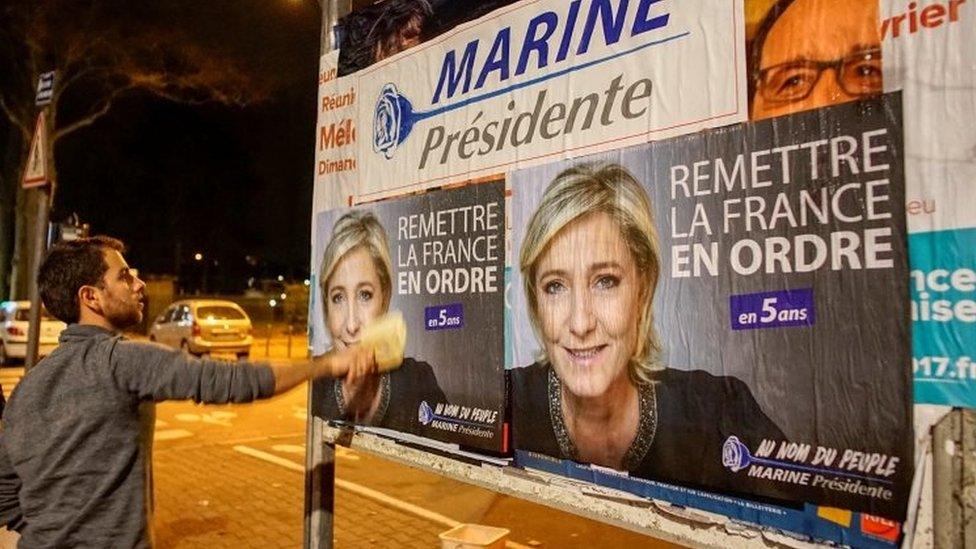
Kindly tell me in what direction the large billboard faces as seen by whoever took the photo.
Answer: facing the viewer and to the left of the viewer

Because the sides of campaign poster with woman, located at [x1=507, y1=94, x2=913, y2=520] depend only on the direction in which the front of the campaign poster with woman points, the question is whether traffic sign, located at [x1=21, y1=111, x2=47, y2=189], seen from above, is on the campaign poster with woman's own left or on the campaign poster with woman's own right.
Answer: on the campaign poster with woman's own right

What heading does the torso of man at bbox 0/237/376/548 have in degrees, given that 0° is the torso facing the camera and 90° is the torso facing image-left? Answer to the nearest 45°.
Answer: approximately 225°

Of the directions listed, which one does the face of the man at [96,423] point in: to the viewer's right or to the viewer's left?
to the viewer's right

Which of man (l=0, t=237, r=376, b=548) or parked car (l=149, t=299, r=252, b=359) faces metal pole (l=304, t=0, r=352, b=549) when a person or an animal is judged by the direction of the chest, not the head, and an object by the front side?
the man

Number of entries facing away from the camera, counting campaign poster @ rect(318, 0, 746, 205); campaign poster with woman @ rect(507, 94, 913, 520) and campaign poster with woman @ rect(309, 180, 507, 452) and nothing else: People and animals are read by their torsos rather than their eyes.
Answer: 0

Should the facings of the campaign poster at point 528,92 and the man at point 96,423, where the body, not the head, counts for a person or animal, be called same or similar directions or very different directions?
very different directions

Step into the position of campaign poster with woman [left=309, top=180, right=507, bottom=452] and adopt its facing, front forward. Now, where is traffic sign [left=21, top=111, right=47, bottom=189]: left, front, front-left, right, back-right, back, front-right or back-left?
right

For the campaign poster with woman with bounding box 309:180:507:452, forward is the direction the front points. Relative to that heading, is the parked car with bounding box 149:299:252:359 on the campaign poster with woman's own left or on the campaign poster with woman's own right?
on the campaign poster with woman's own right

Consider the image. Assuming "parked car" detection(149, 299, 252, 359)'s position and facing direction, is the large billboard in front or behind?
behind

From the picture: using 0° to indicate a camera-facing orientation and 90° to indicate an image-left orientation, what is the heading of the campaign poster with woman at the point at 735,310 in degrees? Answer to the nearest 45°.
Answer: approximately 45°

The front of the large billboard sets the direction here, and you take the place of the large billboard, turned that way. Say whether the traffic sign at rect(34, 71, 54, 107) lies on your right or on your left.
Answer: on your right

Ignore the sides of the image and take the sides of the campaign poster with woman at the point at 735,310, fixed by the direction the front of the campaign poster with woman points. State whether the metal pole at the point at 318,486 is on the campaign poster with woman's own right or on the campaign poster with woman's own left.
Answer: on the campaign poster with woman's own right

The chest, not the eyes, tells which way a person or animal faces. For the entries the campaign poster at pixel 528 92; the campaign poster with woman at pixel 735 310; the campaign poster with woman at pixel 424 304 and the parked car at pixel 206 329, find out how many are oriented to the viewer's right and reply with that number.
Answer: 0
